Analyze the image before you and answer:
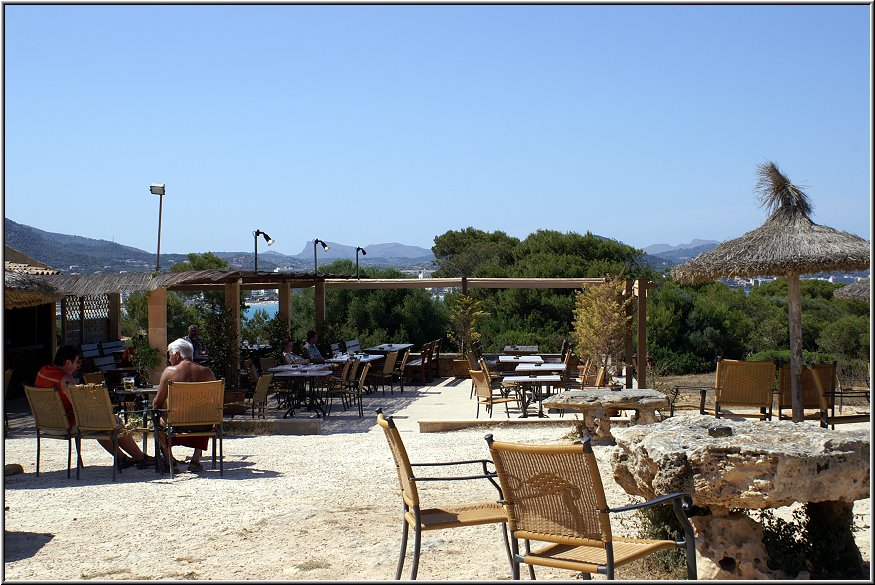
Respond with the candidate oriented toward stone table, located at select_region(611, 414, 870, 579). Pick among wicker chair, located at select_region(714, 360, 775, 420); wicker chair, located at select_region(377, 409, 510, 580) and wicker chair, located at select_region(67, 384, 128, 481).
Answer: wicker chair, located at select_region(377, 409, 510, 580)

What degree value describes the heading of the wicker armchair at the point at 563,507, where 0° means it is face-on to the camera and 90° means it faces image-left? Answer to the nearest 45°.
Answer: approximately 225°

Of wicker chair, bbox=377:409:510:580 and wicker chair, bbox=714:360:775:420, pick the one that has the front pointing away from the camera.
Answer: wicker chair, bbox=714:360:775:420

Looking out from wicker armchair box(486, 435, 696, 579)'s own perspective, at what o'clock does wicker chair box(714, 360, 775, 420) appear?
The wicker chair is roughly at 11 o'clock from the wicker armchair.

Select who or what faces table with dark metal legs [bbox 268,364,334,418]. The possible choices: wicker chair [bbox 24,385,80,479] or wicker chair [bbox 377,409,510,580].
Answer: wicker chair [bbox 24,385,80,479]

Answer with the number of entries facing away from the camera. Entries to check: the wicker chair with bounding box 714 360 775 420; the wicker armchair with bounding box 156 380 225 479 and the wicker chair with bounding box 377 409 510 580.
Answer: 2

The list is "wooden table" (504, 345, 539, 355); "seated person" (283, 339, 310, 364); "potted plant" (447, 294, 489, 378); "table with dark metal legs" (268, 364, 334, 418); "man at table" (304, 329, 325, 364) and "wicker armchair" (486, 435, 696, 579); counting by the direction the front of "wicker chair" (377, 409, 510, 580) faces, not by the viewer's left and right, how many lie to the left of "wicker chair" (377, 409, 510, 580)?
5

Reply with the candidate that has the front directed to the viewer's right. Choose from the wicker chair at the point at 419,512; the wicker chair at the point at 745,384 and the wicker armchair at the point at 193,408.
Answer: the wicker chair at the point at 419,512

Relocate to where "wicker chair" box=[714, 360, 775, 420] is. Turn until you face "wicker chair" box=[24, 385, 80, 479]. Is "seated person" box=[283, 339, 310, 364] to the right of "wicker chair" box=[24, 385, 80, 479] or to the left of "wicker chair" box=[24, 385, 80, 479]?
right

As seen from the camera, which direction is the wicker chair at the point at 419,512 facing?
to the viewer's right

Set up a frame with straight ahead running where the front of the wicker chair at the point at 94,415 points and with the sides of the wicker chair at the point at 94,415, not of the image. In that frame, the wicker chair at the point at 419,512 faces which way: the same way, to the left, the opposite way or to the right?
to the right

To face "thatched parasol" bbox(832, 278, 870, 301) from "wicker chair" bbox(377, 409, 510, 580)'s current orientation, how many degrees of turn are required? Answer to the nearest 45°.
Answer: approximately 45° to its left

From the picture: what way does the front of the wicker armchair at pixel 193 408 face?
away from the camera

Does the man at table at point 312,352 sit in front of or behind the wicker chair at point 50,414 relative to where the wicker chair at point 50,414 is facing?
in front
